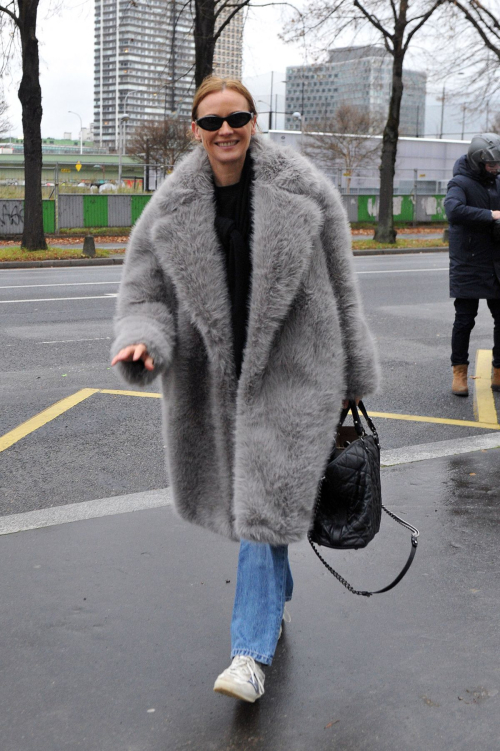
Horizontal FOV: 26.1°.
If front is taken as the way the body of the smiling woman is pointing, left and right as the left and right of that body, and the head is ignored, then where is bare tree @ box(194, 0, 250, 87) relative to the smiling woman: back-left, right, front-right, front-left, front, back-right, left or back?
back

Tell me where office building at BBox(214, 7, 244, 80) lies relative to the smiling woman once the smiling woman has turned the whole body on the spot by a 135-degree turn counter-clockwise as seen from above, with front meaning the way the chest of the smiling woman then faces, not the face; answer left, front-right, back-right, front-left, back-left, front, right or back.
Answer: front-left

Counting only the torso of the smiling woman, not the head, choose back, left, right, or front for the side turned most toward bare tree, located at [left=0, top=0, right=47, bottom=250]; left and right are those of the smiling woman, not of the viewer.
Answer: back

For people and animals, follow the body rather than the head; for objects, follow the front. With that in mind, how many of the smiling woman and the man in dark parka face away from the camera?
0

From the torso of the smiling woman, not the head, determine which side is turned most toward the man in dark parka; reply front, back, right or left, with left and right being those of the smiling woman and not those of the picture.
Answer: back
